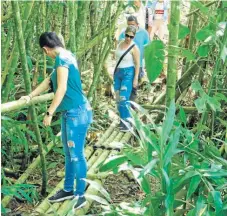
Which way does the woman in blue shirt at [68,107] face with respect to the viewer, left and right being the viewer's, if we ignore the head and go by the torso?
facing to the left of the viewer
